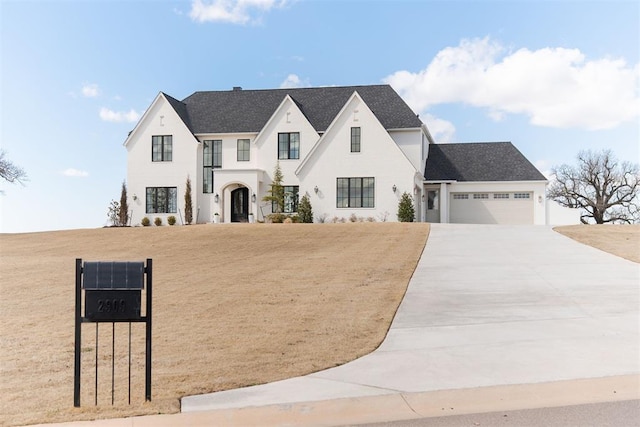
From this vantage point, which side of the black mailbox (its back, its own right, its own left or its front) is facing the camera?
front

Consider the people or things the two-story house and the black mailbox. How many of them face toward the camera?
2

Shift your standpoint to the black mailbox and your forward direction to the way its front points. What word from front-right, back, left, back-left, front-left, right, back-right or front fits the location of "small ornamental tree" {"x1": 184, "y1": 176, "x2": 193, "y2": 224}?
back

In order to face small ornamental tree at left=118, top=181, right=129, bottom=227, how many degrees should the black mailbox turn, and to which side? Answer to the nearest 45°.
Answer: approximately 180°

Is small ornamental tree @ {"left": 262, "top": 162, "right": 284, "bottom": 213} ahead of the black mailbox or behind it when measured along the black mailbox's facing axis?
behind

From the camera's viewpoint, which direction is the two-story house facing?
toward the camera

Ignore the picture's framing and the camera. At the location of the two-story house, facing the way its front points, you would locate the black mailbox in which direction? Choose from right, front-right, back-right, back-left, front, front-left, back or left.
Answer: front

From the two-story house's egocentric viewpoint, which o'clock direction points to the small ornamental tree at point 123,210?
The small ornamental tree is roughly at 3 o'clock from the two-story house.

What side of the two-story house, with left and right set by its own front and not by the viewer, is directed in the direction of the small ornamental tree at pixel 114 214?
right

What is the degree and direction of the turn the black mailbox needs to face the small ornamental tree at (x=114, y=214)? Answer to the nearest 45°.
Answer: approximately 180°
